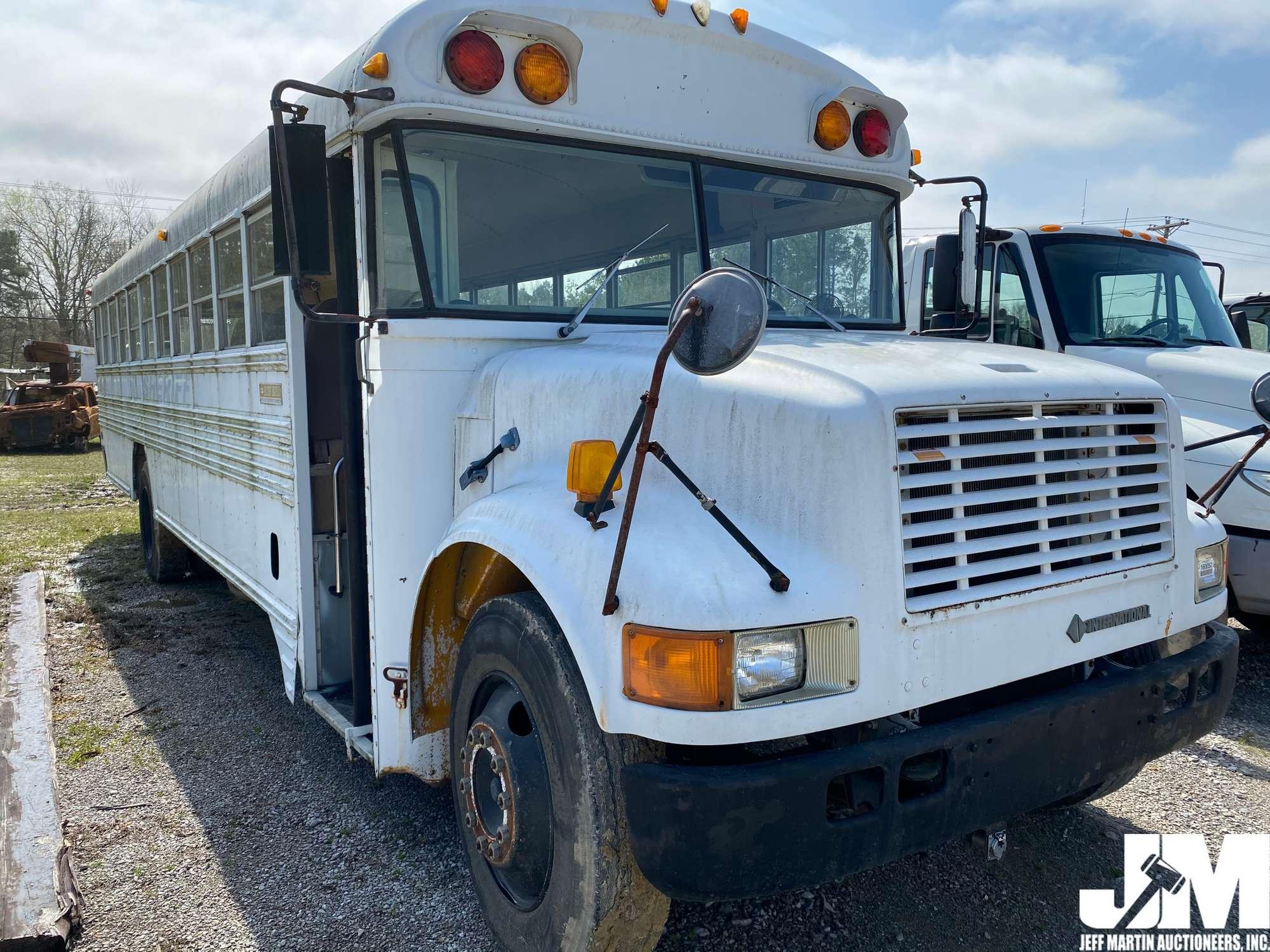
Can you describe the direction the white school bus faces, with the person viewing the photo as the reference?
facing the viewer and to the right of the viewer

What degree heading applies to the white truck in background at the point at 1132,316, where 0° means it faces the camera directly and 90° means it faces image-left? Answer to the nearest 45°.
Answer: approximately 315°

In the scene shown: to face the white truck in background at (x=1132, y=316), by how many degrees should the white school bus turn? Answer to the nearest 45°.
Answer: approximately 90° to its left

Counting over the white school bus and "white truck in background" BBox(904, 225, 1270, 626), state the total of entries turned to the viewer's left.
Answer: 0

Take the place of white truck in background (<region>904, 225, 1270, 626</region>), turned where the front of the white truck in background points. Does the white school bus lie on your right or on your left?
on your right
